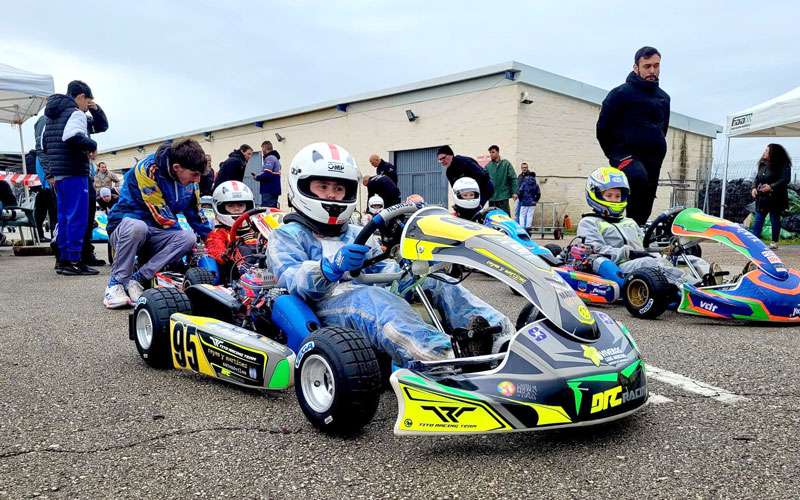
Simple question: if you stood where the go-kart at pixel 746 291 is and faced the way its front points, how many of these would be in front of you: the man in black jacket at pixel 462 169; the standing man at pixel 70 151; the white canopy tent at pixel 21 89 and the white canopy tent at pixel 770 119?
0

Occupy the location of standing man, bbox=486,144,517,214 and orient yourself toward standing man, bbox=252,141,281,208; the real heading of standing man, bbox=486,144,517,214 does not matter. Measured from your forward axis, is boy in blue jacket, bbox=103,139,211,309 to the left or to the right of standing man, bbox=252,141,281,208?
left

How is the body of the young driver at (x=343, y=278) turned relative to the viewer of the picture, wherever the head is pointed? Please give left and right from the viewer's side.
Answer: facing the viewer and to the right of the viewer

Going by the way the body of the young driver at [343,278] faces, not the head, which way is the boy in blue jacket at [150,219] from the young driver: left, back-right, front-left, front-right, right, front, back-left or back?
back

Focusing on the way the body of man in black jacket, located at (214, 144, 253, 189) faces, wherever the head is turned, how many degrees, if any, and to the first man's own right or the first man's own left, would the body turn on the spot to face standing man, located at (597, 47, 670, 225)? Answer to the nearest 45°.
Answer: approximately 45° to the first man's own right

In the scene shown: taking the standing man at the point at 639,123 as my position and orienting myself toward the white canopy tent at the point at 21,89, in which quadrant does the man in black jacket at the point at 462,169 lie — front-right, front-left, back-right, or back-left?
front-right

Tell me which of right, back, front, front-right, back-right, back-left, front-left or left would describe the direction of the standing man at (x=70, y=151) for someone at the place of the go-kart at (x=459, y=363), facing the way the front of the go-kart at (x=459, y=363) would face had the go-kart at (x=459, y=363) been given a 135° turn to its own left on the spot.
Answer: front-left

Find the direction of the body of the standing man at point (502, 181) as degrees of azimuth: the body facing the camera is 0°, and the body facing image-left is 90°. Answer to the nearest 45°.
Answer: approximately 45°

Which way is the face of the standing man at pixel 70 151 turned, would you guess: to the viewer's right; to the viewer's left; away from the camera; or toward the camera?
to the viewer's right

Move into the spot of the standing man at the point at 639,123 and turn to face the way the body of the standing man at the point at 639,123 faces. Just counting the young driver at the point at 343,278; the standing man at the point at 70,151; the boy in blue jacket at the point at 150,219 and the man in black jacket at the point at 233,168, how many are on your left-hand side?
0

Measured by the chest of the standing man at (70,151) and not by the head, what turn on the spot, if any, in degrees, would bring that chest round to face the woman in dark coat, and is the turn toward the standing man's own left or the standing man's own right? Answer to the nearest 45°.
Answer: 0° — they already face them

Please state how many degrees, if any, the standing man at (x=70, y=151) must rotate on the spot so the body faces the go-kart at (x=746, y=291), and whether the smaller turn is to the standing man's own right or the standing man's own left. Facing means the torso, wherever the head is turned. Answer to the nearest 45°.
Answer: approximately 45° to the standing man's own right

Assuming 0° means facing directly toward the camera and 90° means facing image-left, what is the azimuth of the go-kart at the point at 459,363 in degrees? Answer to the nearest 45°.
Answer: approximately 315°

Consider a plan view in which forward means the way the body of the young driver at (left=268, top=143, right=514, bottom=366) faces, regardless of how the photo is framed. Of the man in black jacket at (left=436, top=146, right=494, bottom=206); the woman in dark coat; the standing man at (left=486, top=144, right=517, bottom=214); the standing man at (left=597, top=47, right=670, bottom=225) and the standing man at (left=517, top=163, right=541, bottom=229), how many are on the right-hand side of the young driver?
0

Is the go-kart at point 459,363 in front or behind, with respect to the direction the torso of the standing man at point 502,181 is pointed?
in front
